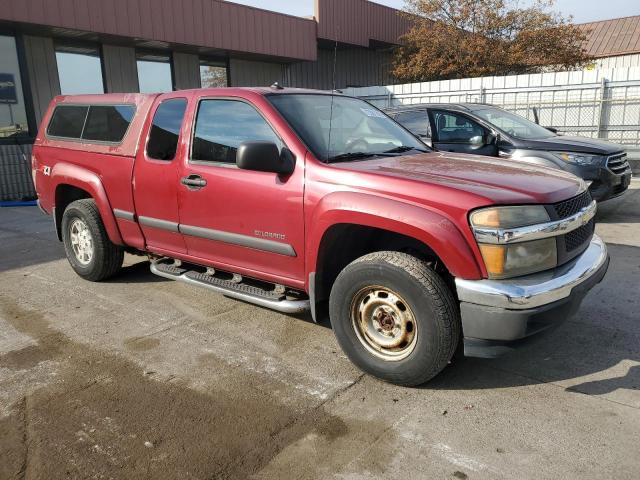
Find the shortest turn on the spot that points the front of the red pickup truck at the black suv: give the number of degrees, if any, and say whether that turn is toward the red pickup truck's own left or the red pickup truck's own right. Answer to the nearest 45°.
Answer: approximately 90° to the red pickup truck's own left

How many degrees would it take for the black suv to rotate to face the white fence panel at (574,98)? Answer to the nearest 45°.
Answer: approximately 135° to its left

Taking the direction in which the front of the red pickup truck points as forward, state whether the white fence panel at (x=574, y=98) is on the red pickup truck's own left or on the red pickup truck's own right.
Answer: on the red pickup truck's own left

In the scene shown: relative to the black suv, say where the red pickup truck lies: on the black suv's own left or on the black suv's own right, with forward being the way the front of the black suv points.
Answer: on the black suv's own right

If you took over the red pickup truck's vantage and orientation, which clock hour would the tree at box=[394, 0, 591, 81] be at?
The tree is roughly at 8 o'clock from the red pickup truck.

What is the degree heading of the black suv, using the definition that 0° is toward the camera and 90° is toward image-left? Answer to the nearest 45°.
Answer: approximately 315°

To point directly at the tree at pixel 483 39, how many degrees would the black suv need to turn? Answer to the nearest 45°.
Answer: approximately 135° to its left

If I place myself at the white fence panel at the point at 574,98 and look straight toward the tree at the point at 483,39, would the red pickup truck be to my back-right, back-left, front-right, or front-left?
back-left
